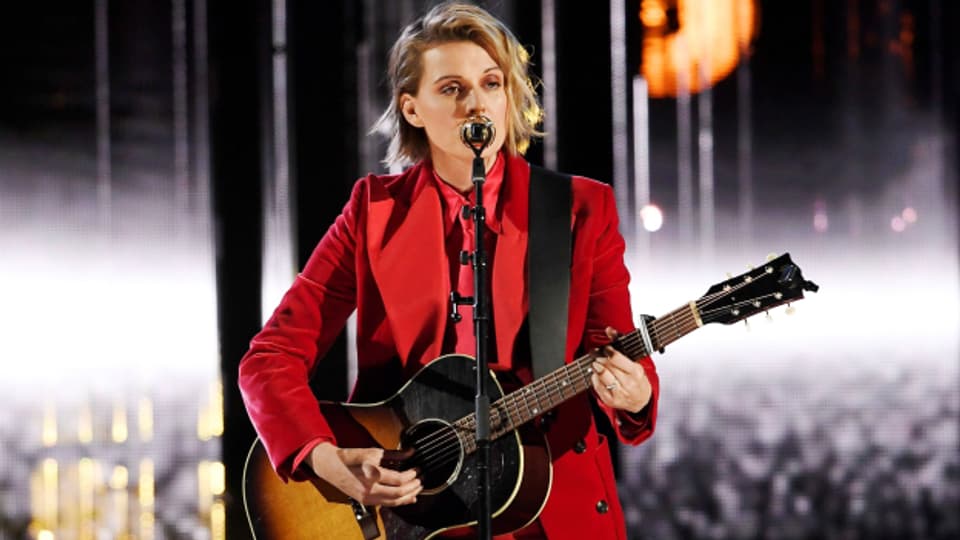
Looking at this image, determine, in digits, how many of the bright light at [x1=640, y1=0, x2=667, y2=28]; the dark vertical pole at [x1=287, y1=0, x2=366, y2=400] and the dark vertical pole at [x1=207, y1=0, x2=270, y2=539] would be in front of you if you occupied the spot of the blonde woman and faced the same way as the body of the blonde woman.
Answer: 0

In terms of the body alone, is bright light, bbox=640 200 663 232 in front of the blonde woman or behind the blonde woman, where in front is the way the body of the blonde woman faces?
behind

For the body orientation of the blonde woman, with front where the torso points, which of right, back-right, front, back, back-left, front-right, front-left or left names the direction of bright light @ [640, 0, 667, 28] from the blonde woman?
back-left

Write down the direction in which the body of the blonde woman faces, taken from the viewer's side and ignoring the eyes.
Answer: toward the camera

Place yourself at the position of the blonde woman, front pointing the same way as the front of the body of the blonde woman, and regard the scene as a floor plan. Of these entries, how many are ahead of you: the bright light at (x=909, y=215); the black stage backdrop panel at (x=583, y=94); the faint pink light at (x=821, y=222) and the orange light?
0

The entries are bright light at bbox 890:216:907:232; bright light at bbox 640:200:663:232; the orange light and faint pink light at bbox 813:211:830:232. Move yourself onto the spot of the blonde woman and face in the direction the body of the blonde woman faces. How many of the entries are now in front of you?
0

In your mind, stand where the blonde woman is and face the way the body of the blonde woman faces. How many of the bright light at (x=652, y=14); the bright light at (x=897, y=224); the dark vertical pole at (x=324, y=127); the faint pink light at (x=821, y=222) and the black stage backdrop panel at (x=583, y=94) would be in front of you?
0

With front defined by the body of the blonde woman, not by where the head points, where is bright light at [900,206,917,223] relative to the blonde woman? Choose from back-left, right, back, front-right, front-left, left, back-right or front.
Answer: back-left

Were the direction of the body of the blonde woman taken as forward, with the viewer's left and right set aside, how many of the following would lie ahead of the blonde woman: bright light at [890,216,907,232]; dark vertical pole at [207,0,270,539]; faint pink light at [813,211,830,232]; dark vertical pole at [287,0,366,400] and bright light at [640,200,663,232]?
0

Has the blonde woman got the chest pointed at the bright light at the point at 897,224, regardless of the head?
no

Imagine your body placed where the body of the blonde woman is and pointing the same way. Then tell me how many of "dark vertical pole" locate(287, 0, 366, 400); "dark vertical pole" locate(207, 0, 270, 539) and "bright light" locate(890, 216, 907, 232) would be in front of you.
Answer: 0

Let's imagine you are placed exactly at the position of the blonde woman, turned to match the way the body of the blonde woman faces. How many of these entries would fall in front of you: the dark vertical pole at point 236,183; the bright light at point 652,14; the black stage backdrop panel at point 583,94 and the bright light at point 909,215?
0

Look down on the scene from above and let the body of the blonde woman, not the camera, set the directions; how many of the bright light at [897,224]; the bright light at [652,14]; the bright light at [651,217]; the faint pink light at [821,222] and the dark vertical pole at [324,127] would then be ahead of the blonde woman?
0

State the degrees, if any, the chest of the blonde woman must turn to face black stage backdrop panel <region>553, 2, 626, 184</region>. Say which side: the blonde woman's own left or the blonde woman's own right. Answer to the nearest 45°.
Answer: approximately 135° to the blonde woman's own left

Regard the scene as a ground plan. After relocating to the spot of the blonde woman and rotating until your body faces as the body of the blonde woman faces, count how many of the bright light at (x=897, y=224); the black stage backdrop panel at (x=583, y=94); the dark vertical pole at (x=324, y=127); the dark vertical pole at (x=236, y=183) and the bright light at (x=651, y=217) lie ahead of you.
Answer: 0
